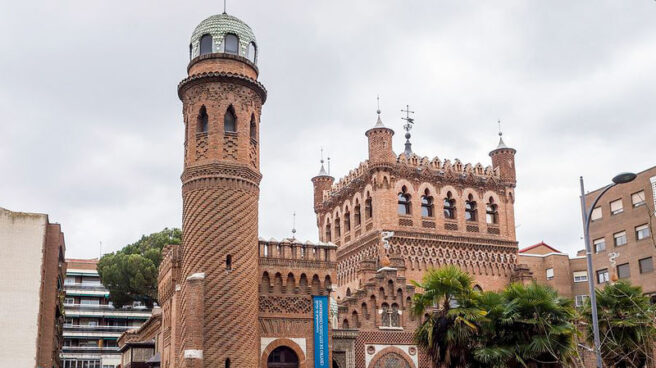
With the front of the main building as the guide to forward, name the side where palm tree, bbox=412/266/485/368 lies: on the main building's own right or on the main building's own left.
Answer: on the main building's own left

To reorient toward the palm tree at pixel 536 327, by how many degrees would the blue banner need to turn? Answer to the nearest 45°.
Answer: approximately 45° to its left

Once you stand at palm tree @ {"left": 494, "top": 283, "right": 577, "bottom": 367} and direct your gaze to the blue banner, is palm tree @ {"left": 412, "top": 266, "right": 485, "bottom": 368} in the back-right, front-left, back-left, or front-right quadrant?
front-left

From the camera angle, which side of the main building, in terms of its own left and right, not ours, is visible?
front

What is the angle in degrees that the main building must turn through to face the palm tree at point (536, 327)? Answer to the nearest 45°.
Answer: approximately 90° to its left

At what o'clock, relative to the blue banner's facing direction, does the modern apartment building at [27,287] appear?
The modern apartment building is roughly at 3 o'clock from the blue banner.

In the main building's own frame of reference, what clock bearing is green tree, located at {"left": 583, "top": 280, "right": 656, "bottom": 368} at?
The green tree is roughly at 9 o'clock from the main building.

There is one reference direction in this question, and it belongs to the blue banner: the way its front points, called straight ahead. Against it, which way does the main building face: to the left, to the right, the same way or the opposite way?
the same way

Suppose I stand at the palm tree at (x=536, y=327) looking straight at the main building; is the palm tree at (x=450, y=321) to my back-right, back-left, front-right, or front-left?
front-left

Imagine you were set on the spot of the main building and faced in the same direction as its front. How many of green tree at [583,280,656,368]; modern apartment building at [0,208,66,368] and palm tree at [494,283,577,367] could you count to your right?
1

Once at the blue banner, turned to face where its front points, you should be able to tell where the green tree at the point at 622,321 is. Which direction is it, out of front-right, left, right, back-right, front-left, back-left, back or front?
left

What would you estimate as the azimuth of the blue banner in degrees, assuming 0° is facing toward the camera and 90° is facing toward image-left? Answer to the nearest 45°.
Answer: approximately 0°

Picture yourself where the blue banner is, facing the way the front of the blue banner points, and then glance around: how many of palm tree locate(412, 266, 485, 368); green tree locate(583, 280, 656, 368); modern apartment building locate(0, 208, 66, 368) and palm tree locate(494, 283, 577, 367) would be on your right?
1
